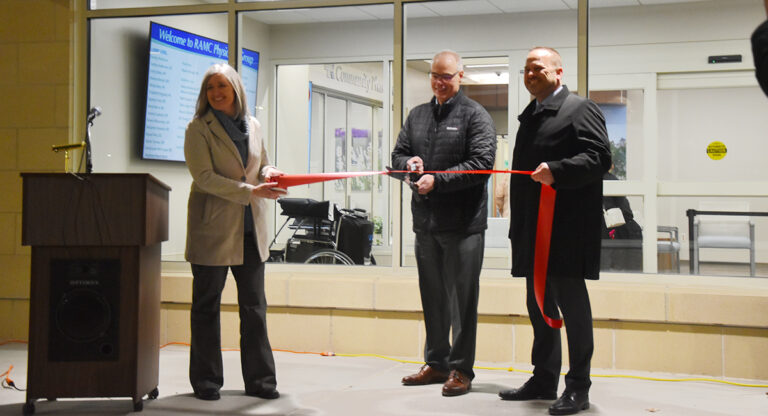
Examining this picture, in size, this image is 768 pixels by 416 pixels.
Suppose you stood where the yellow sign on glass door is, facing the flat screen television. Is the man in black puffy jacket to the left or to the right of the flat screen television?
left

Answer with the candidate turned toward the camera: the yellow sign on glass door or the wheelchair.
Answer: the yellow sign on glass door

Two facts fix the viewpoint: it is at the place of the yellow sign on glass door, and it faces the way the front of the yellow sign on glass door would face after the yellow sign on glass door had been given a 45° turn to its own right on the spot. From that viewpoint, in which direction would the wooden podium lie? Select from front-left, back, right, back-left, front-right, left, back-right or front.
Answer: front

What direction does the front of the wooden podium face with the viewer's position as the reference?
facing the viewer

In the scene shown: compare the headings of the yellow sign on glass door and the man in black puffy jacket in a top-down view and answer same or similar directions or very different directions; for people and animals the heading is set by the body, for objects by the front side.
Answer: same or similar directions

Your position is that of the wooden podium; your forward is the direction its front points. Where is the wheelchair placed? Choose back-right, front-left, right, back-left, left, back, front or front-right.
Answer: back-left

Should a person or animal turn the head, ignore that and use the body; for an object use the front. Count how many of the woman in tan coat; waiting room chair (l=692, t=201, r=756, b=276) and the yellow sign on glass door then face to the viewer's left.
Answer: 0

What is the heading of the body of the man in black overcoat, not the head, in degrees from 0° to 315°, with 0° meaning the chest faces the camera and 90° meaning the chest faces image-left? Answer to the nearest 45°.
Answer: approximately 45°

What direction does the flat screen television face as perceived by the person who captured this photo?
facing the viewer and to the right of the viewer

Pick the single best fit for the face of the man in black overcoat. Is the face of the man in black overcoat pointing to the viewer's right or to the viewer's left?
to the viewer's left

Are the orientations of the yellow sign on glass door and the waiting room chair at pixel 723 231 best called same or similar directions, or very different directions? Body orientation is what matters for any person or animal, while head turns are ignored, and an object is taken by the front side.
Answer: same or similar directions

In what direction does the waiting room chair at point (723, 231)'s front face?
toward the camera
